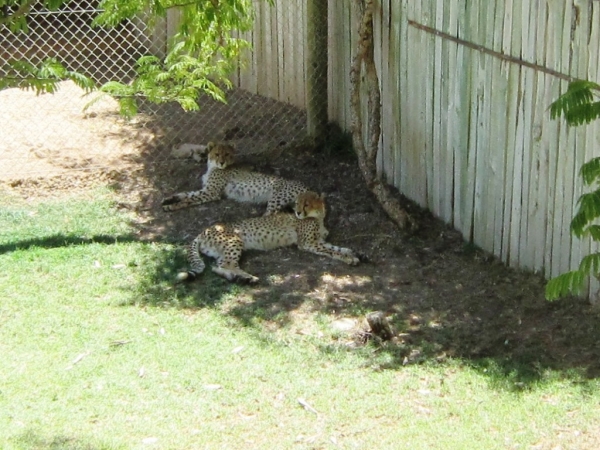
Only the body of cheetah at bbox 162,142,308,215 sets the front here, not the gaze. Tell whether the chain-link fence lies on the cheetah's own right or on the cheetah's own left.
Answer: on the cheetah's own right

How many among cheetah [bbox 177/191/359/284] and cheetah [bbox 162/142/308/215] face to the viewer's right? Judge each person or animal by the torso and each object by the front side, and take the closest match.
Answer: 1

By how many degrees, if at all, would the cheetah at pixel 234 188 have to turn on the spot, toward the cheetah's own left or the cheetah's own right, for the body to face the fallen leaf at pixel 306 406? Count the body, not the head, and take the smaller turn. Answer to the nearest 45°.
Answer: approximately 90° to the cheetah's own left

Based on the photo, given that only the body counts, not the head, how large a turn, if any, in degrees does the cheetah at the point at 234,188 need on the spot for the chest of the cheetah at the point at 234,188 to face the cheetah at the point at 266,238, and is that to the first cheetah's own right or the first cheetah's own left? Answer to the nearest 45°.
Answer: approximately 90° to the first cheetah's own left

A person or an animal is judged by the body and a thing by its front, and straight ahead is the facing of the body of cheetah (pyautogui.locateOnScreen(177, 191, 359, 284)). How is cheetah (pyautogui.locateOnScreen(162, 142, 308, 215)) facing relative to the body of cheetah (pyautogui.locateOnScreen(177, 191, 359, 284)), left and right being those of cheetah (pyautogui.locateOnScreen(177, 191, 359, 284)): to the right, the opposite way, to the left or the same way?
the opposite way

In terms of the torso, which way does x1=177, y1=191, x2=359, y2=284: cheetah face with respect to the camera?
to the viewer's right

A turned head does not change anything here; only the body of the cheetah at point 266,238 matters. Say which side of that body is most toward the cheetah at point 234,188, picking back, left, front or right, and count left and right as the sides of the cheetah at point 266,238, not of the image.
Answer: left

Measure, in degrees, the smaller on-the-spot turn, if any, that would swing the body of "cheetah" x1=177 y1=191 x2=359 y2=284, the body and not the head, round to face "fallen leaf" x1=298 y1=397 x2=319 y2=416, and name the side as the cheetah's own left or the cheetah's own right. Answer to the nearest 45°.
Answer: approximately 90° to the cheetah's own right

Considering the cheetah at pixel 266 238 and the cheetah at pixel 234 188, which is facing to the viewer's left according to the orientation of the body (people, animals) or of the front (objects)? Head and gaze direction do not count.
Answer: the cheetah at pixel 234 188

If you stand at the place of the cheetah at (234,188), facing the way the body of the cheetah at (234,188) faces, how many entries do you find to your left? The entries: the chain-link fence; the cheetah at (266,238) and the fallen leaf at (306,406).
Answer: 2

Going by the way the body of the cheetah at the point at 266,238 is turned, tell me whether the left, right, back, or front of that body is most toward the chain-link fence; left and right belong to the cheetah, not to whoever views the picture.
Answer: left

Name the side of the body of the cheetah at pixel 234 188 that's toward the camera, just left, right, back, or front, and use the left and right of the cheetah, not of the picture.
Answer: left

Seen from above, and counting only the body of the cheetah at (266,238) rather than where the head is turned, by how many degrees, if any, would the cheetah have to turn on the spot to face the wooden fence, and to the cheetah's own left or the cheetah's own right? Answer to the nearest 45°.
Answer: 0° — it already faces it
